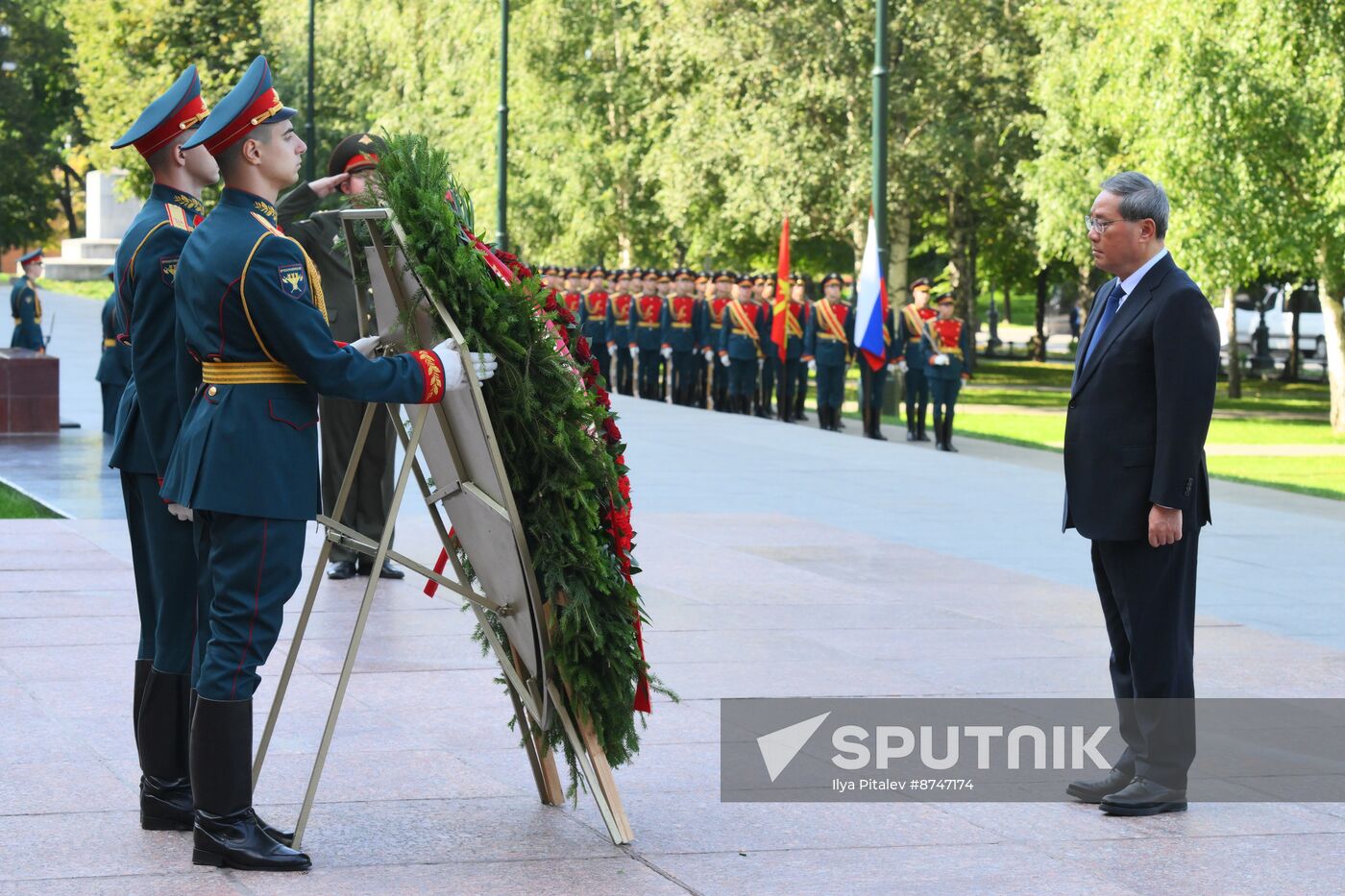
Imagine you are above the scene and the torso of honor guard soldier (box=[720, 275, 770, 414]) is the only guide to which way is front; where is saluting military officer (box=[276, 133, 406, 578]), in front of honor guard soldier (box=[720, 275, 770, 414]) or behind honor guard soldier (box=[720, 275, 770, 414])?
in front

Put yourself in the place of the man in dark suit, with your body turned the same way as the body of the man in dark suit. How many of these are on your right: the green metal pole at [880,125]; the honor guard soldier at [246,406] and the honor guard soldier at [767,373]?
2

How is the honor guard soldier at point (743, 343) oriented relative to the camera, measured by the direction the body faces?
toward the camera

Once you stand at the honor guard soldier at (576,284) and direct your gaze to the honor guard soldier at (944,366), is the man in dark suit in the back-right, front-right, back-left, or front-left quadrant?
front-right

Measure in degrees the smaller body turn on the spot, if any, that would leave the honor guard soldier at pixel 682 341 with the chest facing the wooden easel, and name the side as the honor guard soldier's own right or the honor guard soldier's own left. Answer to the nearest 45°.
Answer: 0° — they already face it

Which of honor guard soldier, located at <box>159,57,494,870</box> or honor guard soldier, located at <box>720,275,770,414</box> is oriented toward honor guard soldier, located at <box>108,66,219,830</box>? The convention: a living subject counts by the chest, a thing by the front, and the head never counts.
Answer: honor guard soldier, located at <box>720,275,770,414</box>

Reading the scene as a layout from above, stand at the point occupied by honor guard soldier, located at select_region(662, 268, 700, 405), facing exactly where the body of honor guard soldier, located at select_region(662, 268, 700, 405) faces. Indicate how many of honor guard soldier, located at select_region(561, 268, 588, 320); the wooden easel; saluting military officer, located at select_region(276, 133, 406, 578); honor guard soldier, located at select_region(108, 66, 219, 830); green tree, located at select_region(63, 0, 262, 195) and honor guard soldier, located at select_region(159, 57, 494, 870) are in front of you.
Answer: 4

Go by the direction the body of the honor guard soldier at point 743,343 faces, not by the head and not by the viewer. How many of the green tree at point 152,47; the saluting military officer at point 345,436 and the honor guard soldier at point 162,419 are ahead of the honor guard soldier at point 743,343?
2

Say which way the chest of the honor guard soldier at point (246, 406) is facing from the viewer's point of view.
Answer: to the viewer's right

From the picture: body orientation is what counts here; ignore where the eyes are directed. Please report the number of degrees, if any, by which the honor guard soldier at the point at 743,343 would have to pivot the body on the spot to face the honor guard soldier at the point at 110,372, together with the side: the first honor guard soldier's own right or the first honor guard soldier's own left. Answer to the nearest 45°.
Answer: approximately 45° to the first honor guard soldier's own right

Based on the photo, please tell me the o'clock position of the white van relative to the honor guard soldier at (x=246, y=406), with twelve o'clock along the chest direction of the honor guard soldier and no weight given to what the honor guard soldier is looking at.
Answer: The white van is roughly at 10 o'clock from the honor guard soldier.

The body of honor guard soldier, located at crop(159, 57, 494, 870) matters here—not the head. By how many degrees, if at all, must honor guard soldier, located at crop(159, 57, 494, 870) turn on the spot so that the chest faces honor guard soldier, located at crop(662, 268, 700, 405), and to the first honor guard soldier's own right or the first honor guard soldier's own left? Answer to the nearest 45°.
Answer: approximately 90° to the first honor guard soldier's own left

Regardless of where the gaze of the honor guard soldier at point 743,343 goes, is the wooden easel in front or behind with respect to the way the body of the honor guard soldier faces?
in front

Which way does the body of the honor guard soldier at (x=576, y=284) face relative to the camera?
toward the camera

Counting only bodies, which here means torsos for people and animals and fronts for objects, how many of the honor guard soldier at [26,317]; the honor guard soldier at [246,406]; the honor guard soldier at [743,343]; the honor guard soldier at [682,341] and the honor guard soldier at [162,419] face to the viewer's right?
3

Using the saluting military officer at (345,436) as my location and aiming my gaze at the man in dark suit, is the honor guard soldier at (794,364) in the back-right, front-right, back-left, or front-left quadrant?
back-left
